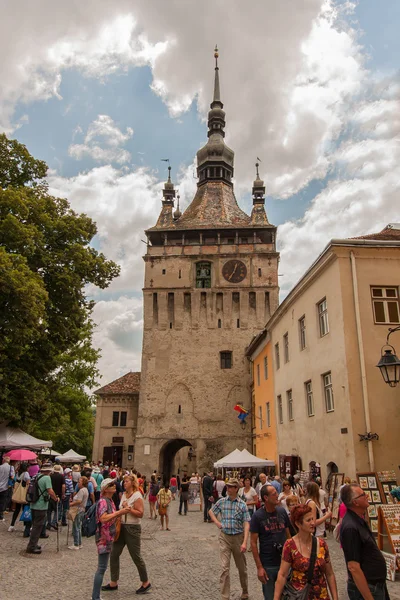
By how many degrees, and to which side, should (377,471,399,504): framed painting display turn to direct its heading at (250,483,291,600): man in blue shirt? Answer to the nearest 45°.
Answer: approximately 45° to its left

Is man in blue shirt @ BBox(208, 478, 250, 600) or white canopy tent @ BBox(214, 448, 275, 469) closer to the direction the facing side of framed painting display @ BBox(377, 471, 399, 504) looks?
the man in blue shirt

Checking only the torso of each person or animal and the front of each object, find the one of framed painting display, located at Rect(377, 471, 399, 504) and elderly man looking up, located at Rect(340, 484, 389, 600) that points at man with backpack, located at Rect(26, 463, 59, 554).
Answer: the framed painting display

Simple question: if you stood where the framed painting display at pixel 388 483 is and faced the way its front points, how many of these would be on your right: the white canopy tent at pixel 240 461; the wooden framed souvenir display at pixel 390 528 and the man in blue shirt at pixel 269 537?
1

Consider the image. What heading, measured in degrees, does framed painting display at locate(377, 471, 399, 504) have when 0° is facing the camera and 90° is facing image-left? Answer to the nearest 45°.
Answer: approximately 45°

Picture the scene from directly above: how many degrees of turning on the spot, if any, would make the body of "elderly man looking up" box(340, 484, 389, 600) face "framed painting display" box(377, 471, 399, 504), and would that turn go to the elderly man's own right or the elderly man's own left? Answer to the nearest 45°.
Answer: approximately 90° to the elderly man's own left
